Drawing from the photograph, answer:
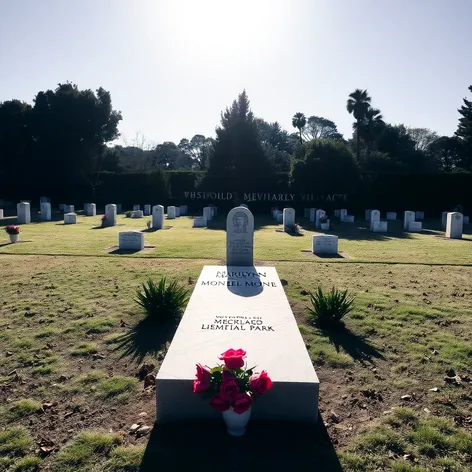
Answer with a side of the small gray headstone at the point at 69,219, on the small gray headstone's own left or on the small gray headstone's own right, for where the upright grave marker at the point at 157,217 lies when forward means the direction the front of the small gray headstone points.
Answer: on the small gray headstone's own left

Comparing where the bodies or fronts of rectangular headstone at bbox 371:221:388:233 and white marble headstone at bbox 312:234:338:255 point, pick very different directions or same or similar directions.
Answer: same or similar directions

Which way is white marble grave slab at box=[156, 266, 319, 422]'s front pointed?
toward the camera

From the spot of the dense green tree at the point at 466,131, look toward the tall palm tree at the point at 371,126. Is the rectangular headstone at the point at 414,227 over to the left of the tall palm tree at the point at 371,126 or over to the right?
left

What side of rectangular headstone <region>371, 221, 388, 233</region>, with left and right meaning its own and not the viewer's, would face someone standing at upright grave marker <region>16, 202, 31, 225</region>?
right

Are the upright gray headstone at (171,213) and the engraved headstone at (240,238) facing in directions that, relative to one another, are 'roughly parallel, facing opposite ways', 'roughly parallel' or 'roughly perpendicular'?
roughly parallel

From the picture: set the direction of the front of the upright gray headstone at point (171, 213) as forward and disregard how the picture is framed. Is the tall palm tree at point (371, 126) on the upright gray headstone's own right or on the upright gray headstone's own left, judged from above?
on the upright gray headstone's own left

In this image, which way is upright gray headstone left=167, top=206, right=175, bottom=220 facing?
toward the camera

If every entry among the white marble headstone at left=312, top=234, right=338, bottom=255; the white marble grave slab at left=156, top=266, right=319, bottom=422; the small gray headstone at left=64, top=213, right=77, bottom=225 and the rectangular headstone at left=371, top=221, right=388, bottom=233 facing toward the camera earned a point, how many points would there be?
4

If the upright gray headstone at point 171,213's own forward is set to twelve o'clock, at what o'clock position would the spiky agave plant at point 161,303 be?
The spiky agave plant is roughly at 12 o'clock from the upright gray headstone.

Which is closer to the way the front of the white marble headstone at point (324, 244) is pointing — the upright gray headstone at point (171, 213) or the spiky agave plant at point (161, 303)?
the spiky agave plant

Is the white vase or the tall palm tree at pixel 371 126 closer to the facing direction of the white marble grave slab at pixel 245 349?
the white vase

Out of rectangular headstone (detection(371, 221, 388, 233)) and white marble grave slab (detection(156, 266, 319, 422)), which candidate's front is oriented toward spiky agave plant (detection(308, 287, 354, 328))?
the rectangular headstone

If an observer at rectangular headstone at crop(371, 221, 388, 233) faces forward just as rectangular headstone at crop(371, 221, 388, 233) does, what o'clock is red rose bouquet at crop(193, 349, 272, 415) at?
The red rose bouquet is roughly at 12 o'clock from the rectangular headstone.

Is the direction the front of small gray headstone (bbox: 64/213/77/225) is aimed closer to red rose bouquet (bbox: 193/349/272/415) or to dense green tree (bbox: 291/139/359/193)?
the red rose bouquet

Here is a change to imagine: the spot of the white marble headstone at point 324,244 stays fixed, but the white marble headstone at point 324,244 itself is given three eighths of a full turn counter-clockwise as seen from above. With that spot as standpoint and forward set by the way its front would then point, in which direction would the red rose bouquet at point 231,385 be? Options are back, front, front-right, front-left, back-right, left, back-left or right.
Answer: back-right

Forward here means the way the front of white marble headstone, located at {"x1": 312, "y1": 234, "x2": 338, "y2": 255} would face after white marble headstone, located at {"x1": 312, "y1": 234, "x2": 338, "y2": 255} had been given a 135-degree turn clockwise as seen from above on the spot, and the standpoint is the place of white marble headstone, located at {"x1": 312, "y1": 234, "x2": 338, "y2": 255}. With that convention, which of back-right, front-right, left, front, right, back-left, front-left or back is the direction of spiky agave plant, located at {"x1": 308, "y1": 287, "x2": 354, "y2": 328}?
back-left

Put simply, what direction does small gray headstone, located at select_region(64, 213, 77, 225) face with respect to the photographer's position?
facing the viewer
